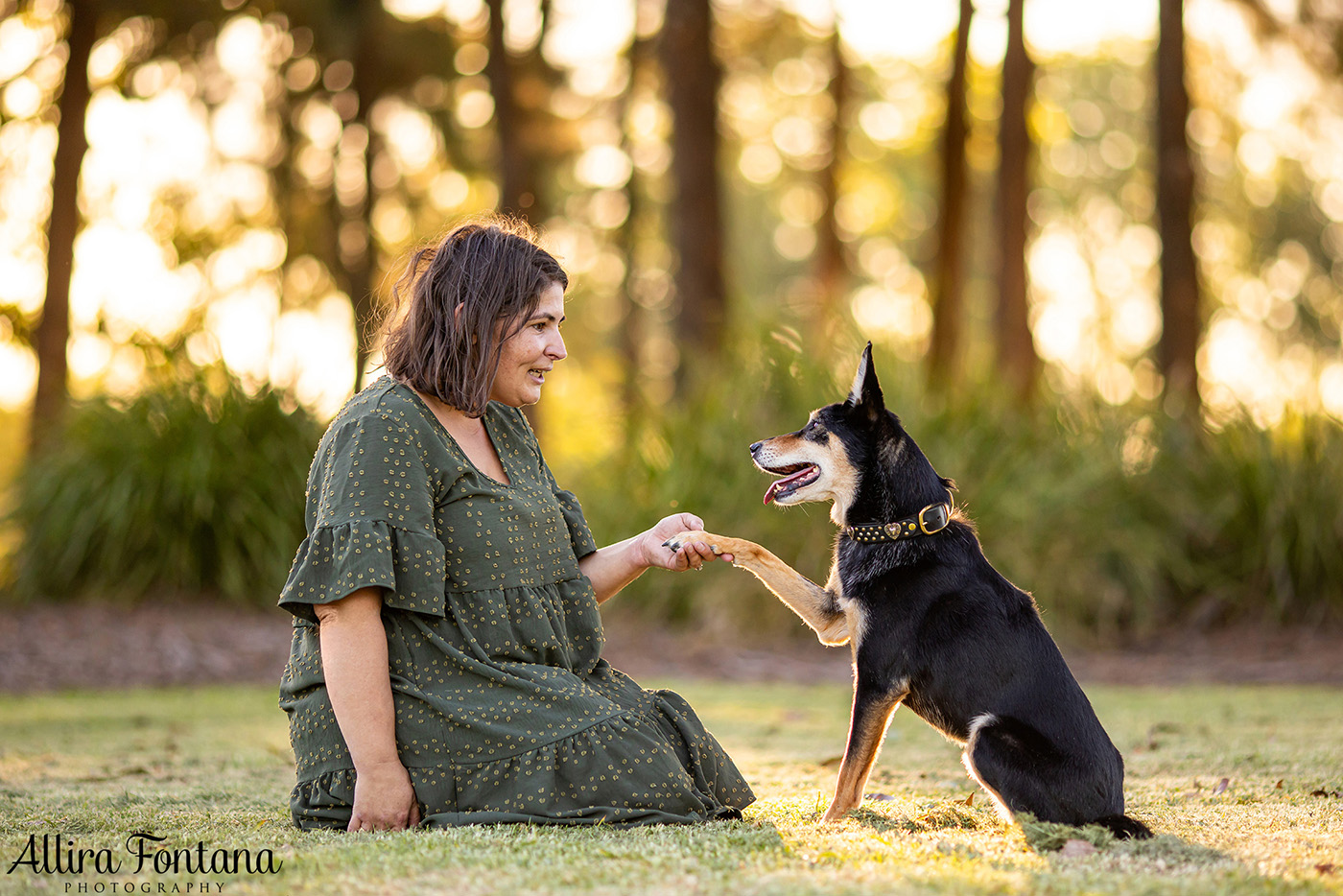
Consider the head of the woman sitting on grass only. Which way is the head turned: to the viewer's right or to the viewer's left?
to the viewer's right

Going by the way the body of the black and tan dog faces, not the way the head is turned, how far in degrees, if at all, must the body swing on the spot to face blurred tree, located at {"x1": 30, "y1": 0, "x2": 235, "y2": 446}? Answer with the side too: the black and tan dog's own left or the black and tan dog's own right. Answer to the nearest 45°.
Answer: approximately 45° to the black and tan dog's own right

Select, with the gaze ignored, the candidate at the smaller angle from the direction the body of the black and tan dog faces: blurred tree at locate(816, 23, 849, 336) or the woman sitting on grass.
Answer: the woman sitting on grass

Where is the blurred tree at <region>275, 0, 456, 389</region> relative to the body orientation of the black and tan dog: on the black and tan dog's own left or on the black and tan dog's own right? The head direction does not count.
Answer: on the black and tan dog's own right

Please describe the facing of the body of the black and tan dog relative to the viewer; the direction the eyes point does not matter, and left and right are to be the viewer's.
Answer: facing to the left of the viewer

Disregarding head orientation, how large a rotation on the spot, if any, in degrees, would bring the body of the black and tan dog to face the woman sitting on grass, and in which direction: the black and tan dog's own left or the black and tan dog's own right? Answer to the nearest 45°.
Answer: approximately 45° to the black and tan dog's own left

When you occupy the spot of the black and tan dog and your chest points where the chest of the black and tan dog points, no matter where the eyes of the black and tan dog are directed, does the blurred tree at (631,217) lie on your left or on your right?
on your right

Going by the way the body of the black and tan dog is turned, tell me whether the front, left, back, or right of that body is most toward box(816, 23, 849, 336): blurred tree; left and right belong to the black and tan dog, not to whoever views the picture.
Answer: right
